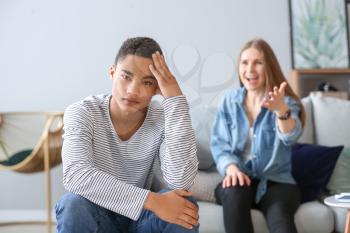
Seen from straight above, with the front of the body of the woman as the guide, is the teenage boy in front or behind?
in front

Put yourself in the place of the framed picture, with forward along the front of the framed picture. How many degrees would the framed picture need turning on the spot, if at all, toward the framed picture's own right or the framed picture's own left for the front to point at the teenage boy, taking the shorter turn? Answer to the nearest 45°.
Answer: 0° — it already faces them

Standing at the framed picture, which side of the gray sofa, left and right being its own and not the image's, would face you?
back

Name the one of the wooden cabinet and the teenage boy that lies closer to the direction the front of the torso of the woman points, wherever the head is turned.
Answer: the teenage boy

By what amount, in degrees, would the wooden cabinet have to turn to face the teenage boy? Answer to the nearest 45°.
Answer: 0° — it already faces them

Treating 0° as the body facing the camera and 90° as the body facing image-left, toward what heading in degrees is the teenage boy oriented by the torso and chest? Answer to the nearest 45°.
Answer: approximately 0°

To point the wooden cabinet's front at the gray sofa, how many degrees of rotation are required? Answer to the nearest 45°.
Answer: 0° — it already faces it

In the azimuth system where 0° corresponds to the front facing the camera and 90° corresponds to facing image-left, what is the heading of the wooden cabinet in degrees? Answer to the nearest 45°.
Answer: approximately 0°
